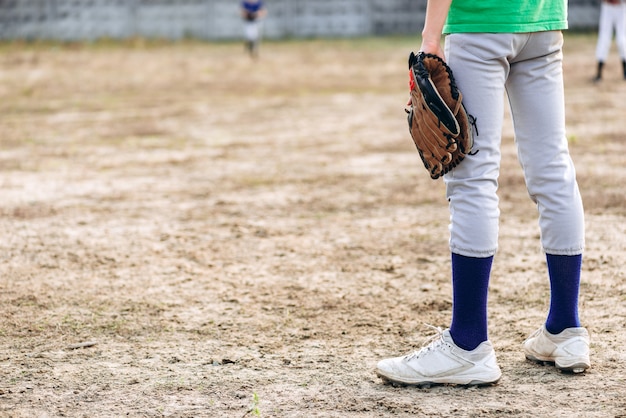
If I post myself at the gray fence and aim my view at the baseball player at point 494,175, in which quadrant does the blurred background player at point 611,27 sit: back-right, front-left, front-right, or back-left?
front-left

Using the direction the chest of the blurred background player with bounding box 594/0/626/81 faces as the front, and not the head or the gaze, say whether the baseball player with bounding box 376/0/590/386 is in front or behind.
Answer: in front

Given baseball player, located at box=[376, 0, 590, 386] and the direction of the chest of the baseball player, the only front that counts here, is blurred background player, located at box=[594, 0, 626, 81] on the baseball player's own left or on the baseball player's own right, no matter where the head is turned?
on the baseball player's own right

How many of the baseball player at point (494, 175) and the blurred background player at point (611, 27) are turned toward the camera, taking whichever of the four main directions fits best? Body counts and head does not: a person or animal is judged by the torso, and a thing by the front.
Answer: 1

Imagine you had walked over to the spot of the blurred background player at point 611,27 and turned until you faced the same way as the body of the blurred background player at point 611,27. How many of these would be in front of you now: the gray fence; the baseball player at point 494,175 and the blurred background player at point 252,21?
1

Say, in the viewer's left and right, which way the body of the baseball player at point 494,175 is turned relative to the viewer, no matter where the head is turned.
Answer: facing away from the viewer and to the left of the viewer

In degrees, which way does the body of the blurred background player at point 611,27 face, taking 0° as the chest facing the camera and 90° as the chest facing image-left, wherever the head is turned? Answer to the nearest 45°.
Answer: approximately 0°

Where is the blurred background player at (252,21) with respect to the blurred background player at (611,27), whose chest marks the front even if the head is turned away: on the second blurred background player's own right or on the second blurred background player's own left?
on the second blurred background player's own right

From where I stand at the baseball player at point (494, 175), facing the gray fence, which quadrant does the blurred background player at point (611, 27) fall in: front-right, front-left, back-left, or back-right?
front-right
